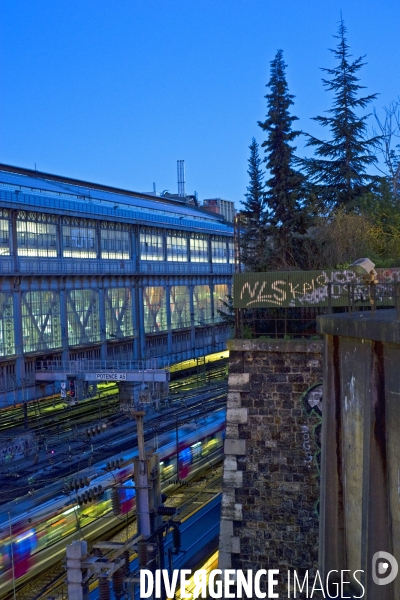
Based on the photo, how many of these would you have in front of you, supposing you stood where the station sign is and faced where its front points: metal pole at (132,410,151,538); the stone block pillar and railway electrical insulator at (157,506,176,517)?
3

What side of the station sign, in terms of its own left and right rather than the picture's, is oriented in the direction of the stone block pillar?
front

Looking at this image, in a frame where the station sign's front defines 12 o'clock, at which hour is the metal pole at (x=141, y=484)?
The metal pole is roughly at 12 o'clock from the station sign.

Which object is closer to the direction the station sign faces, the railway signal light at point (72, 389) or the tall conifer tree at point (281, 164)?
the tall conifer tree

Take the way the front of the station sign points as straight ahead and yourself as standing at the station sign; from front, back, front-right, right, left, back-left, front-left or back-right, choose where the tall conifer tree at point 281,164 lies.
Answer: front-left

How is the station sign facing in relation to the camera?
toward the camera

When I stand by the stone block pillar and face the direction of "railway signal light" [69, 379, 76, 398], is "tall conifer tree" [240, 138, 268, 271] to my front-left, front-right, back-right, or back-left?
front-right

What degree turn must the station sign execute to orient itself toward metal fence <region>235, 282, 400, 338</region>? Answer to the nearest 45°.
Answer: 0° — it already faces it

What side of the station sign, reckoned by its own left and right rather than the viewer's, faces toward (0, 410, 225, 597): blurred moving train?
front

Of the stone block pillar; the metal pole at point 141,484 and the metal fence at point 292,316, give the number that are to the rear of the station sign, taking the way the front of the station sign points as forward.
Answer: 0

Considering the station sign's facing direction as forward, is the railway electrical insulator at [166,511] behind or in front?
in front

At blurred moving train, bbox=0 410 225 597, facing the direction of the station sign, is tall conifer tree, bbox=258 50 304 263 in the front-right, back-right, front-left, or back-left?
front-right

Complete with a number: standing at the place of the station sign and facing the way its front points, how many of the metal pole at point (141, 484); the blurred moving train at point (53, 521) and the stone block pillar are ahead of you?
3

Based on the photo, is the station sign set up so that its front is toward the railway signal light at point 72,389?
no
